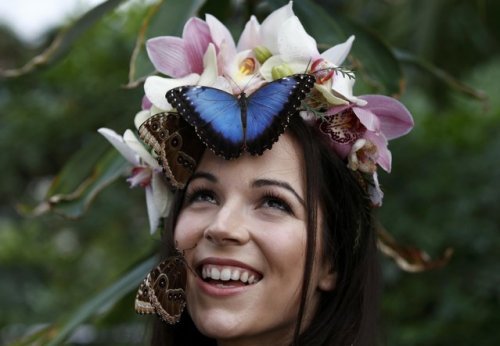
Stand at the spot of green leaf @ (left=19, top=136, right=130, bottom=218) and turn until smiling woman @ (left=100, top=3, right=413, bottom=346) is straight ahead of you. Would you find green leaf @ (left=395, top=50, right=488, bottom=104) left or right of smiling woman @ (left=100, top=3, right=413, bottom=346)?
left

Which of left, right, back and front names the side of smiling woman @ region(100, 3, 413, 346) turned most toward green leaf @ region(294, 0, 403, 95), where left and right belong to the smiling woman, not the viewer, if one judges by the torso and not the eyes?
back

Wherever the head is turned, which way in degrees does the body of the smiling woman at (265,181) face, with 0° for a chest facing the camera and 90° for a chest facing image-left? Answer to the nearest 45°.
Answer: approximately 45°

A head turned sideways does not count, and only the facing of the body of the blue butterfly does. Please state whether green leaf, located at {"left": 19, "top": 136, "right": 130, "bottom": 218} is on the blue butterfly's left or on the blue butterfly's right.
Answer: on the blue butterfly's left

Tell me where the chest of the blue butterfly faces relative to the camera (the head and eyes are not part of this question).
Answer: away from the camera

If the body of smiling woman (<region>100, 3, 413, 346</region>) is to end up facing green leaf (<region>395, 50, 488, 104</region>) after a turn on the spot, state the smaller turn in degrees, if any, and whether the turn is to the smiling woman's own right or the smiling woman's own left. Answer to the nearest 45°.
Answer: approximately 180°
